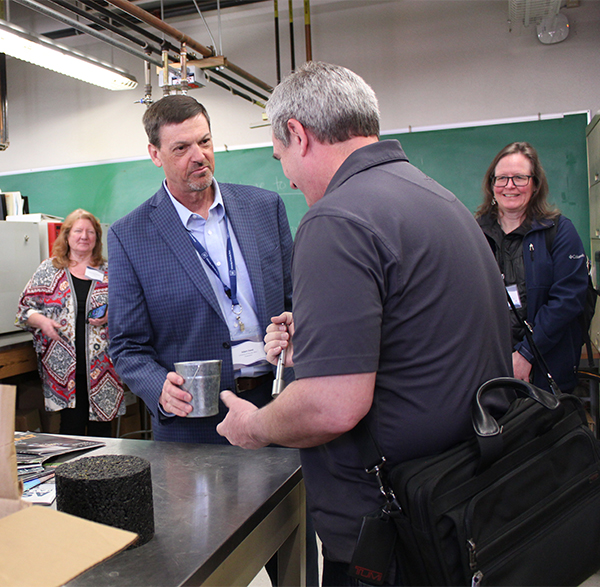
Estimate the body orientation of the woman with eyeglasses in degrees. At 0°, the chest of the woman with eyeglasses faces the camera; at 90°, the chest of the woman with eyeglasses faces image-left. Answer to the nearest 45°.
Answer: approximately 45°

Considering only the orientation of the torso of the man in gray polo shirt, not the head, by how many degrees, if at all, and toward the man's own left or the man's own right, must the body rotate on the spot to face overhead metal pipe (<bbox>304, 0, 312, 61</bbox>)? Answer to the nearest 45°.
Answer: approximately 45° to the man's own right

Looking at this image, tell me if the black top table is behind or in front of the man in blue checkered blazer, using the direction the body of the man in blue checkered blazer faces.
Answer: in front

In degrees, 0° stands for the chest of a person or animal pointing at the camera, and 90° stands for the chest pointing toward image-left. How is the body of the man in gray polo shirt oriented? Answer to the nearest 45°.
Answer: approximately 135°

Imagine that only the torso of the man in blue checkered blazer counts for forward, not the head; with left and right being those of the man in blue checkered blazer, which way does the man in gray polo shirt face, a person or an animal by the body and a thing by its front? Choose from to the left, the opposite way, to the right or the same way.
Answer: the opposite way

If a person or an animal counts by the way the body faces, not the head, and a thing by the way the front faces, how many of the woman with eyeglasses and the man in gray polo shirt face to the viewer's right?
0

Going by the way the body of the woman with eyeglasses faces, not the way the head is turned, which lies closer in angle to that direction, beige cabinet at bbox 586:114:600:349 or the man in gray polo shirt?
the man in gray polo shirt

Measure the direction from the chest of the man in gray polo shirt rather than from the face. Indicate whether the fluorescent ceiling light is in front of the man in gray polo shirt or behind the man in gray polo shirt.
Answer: in front

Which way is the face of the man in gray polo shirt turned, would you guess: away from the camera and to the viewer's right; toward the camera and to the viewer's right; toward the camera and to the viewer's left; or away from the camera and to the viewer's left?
away from the camera and to the viewer's left

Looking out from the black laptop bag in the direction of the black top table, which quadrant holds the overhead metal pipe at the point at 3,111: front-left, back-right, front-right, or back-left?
front-right

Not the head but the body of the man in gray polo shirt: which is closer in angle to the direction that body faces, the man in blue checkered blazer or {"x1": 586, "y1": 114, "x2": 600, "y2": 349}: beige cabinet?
the man in blue checkered blazer

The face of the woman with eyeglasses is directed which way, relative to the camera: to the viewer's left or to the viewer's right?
to the viewer's left
